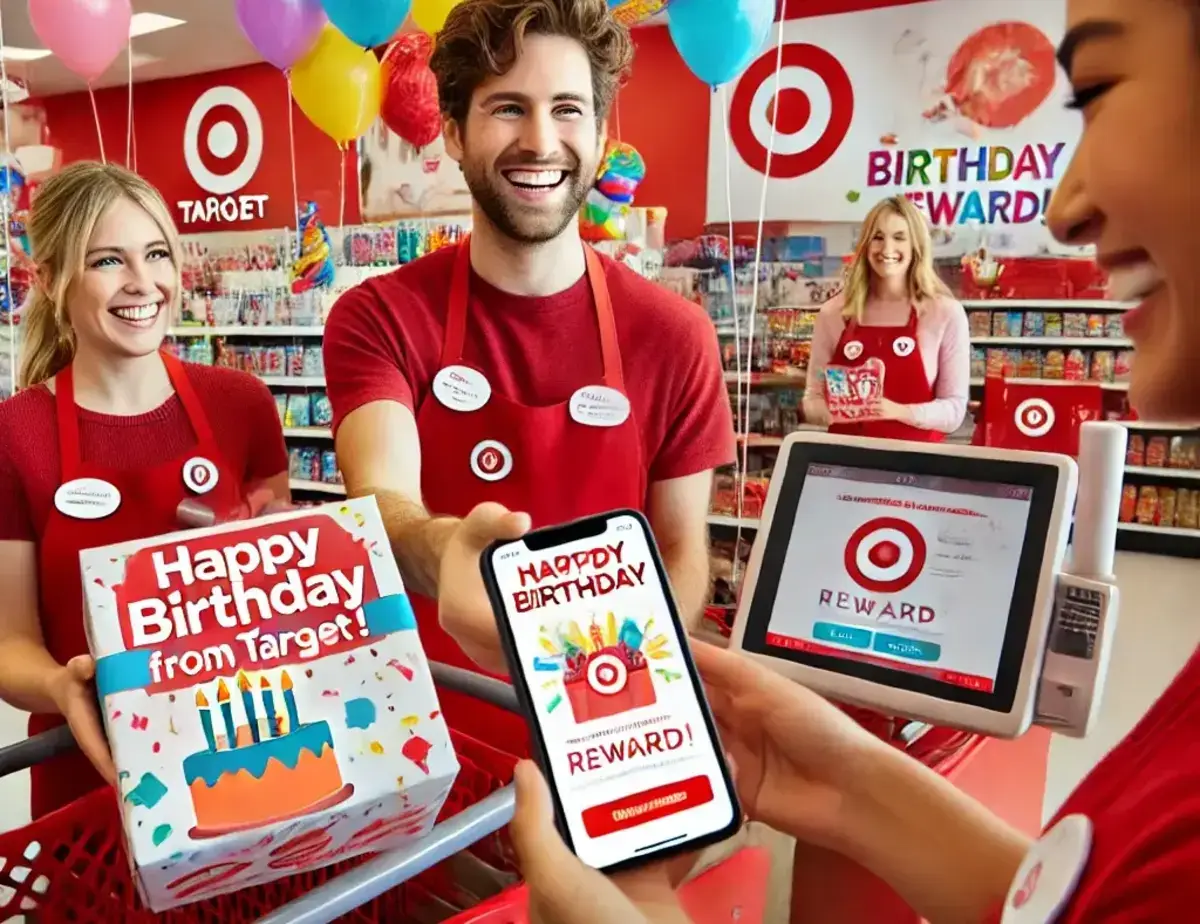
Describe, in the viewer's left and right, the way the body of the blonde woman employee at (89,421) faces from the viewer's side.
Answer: facing the viewer and to the right of the viewer

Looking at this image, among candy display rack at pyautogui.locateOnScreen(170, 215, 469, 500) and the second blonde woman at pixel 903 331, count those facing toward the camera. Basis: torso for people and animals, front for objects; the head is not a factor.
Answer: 2

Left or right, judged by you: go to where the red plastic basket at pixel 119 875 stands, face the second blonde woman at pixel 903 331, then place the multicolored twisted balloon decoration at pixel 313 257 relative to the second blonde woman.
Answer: left

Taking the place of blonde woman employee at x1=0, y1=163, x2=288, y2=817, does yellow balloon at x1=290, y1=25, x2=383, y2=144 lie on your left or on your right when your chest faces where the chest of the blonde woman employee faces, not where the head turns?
on your left

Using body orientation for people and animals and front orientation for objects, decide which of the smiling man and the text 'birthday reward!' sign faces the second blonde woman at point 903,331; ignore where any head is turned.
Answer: the text 'birthday reward!' sign

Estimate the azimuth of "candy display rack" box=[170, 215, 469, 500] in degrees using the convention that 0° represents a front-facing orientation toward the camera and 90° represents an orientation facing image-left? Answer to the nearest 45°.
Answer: approximately 0°

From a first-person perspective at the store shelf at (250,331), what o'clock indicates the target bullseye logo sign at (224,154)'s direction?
The target bullseye logo sign is roughly at 6 o'clock from the store shelf.

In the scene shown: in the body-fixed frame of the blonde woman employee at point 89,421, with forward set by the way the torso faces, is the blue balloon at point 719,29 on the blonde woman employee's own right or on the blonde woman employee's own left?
on the blonde woman employee's own left

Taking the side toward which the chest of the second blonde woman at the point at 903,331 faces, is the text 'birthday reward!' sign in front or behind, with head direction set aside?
behind

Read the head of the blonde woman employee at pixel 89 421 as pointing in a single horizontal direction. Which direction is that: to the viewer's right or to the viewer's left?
to the viewer's right

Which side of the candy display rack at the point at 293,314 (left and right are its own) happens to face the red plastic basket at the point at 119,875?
front
